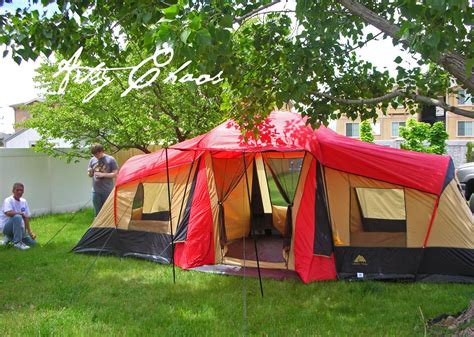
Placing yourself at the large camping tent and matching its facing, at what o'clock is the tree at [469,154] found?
The tree is roughly at 7 o'clock from the large camping tent.

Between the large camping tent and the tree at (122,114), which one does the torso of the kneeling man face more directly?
the large camping tent

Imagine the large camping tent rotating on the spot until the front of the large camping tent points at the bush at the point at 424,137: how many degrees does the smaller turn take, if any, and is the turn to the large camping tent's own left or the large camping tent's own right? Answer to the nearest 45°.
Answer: approximately 135° to the large camping tent's own left

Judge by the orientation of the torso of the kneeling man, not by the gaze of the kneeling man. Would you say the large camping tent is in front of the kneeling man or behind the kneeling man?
in front
